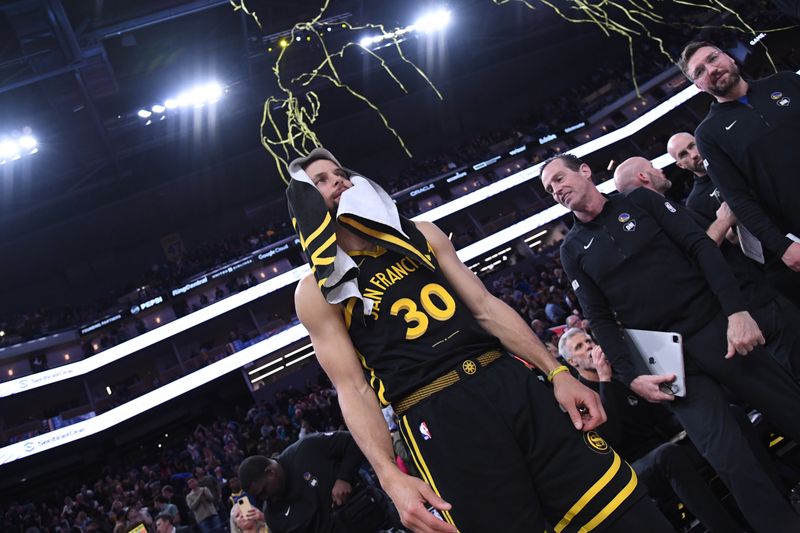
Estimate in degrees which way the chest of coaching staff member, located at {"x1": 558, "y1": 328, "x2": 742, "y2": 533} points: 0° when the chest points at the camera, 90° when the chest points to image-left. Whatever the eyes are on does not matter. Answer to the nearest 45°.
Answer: approximately 315°

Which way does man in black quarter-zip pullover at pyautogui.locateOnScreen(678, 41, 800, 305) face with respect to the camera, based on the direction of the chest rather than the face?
toward the camera

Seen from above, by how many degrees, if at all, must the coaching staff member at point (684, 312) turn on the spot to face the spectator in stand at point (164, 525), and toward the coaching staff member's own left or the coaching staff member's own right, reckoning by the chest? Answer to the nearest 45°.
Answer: approximately 90° to the coaching staff member's own right

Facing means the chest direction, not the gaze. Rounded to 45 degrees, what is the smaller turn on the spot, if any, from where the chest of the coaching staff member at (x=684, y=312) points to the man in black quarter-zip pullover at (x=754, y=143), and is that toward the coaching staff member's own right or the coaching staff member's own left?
approximately 135° to the coaching staff member's own left

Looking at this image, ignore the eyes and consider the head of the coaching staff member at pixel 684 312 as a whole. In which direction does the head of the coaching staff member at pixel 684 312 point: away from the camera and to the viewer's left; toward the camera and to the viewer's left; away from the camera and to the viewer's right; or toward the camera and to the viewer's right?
toward the camera and to the viewer's left

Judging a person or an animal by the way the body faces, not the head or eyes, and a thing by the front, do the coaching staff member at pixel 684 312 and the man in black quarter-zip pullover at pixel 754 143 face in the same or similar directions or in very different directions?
same or similar directions

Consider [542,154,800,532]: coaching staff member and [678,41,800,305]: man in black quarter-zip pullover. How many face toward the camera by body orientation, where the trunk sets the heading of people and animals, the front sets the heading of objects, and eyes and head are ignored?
2

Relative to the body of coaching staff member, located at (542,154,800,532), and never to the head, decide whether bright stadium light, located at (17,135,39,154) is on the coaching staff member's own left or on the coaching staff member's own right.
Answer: on the coaching staff member's own right

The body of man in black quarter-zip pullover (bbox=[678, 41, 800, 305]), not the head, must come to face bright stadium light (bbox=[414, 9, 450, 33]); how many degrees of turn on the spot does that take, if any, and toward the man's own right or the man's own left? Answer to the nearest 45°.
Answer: approximately 180°

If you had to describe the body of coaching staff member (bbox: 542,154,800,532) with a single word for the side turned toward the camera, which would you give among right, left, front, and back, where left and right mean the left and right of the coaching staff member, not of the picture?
front
